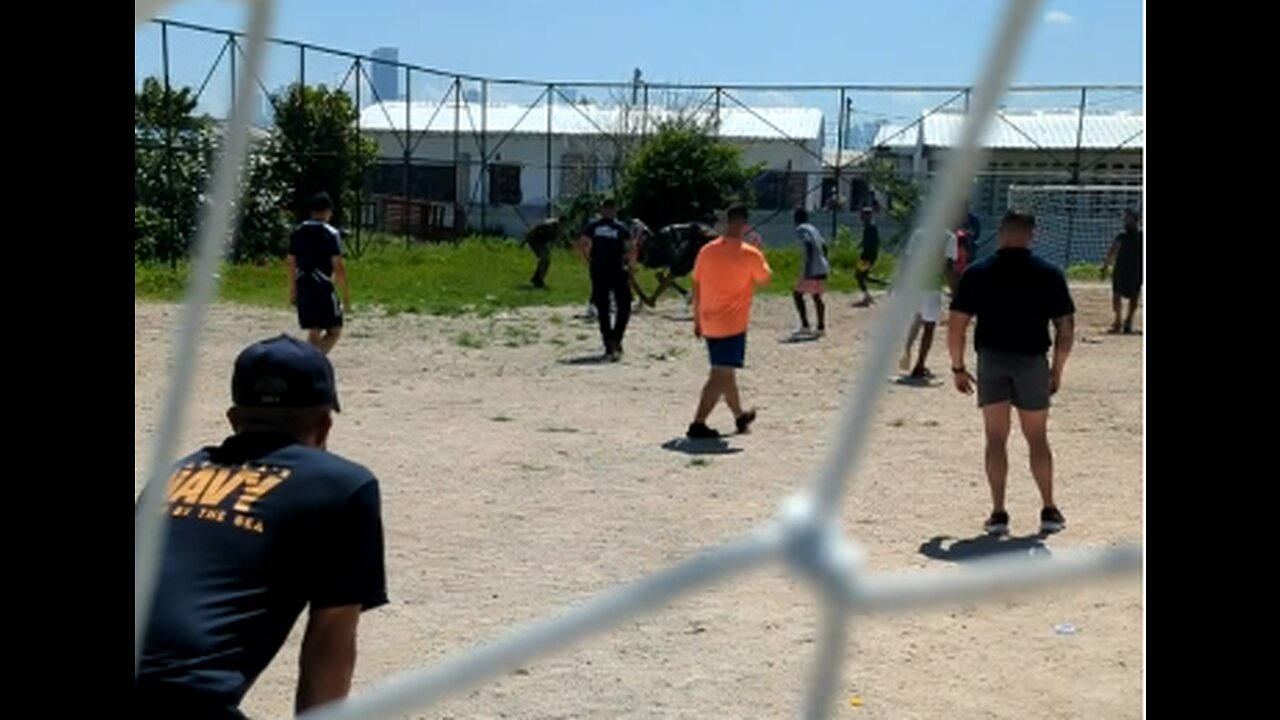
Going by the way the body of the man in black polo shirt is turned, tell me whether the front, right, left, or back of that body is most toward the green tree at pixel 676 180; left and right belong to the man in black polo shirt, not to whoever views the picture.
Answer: front

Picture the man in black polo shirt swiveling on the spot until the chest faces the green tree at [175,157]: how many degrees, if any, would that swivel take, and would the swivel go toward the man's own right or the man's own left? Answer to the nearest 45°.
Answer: approximately 45° to the man's own left

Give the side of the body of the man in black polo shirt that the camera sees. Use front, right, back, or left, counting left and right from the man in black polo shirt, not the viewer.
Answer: back
